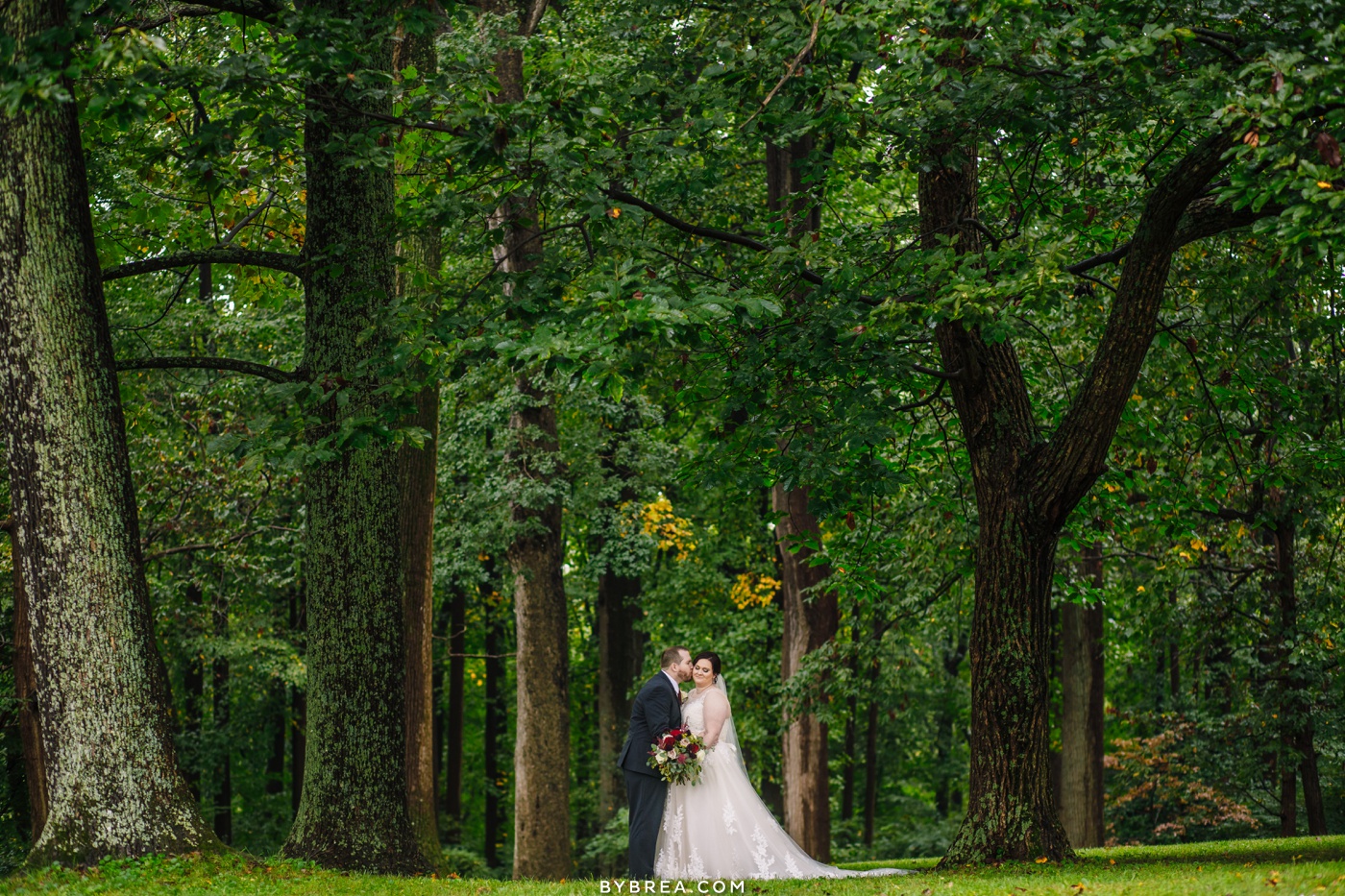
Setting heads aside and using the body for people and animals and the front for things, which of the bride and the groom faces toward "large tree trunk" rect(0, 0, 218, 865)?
the bride

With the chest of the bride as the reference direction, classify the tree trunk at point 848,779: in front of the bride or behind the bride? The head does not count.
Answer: behind

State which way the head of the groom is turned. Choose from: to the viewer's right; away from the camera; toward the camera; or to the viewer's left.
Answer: to the viewer's right

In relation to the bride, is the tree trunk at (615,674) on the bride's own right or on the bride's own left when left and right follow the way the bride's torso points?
on the bride's own right

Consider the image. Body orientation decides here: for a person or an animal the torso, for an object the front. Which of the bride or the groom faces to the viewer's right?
the groom

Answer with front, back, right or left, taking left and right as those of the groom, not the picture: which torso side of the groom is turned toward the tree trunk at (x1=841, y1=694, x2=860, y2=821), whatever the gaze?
left

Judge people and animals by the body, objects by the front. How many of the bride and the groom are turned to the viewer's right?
1

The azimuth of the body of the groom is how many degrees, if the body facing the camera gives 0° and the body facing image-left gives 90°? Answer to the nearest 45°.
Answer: approximately 270°

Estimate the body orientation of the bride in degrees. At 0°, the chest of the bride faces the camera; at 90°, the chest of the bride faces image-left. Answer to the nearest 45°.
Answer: approximately 45°
